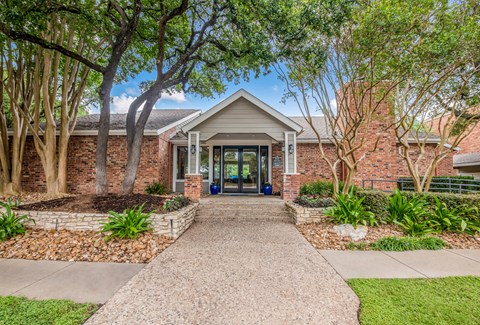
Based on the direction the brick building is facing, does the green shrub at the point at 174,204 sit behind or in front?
in front

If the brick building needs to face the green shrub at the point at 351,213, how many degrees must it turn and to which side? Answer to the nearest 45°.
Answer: approximately 45° to its left

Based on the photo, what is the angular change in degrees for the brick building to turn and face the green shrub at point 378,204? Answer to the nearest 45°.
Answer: approximately 45° to its left

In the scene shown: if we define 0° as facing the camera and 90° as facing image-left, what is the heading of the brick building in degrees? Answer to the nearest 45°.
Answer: approximately 0°

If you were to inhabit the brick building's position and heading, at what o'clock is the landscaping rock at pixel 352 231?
The landscaping rock is roughly at 11 o'clock from the brick building.

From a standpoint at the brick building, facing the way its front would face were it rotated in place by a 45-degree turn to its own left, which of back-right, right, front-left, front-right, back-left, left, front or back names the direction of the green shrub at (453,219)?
front
